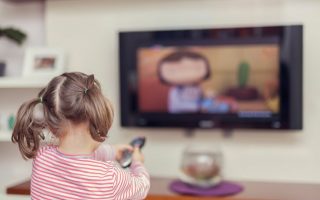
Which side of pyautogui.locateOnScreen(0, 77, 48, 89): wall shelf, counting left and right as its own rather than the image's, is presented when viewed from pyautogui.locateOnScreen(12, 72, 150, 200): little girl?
front

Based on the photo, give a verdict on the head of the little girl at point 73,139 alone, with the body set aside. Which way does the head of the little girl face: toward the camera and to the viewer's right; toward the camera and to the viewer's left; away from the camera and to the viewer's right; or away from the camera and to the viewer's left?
away from the camera and to the viewer's right

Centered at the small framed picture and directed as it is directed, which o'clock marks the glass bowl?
The glass bowl is roughly at 10 o'clock from the small framed picture.

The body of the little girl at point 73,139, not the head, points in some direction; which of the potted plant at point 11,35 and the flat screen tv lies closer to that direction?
the flat screen tv

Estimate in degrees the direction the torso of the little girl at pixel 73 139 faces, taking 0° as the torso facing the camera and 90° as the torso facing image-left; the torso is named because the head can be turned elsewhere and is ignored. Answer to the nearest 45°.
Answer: approximately 225°

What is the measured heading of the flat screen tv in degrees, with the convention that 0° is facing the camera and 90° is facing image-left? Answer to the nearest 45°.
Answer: approximately 0°

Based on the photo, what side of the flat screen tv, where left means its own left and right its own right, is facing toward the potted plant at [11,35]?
right

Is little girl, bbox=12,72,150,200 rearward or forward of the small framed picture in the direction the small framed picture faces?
forward
